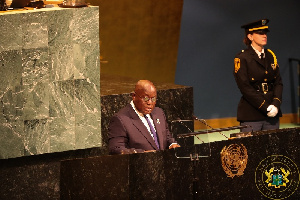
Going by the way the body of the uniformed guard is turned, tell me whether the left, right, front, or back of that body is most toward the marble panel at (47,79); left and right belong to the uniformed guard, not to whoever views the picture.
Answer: right

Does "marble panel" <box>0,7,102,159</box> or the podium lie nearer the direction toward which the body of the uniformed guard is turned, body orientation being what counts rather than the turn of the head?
the podium

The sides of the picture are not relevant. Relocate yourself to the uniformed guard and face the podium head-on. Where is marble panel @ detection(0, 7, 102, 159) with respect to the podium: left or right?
right

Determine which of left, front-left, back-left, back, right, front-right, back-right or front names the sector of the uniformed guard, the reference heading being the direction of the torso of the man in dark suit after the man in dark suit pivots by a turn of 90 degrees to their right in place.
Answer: back

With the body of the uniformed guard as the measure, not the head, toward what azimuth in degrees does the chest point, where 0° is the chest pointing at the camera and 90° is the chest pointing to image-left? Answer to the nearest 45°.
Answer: approximately 315°

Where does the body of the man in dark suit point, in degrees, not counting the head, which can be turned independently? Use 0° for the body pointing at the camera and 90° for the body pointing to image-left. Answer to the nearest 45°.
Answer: approximately 315°

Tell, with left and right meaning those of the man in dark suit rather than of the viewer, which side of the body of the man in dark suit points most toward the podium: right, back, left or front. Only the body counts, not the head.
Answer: front

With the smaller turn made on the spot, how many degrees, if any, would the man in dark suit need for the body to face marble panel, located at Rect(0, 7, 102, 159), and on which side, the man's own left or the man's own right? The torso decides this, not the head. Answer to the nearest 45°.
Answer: approximately 135° to the man's own right
